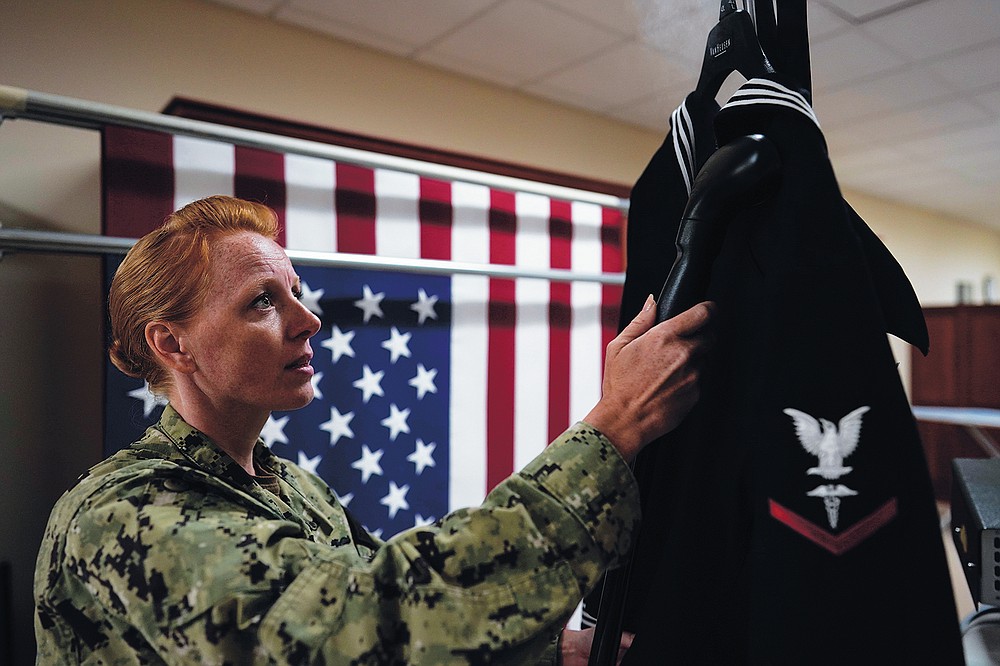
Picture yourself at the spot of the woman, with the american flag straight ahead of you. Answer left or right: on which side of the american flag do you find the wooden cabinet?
right

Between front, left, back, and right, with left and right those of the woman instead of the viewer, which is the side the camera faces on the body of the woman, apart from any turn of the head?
right

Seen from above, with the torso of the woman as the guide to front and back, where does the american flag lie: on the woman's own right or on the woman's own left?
on the woman's own left

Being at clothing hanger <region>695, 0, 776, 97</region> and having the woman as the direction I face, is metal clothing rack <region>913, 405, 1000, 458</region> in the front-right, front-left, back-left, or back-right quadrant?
back-right

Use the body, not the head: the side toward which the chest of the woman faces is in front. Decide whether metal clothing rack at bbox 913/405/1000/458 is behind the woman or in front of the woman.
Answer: in front

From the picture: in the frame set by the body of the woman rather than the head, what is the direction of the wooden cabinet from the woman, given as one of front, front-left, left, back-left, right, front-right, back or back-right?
front-left

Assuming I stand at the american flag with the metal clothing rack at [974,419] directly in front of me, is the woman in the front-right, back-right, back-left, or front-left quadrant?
back-right
